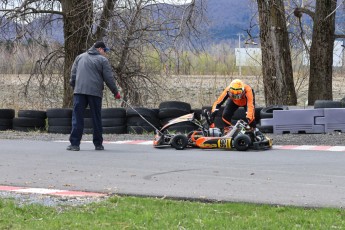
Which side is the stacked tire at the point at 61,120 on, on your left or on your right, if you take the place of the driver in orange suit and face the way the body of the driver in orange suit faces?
on your right

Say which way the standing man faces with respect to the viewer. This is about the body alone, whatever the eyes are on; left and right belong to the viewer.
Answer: facing away from the viewer and to the right of the viewer

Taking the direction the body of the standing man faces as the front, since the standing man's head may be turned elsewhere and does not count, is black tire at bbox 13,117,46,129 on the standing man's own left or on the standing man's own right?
on the standing man's own left

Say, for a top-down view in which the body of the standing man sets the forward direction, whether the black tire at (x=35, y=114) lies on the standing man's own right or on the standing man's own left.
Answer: on the standing man's own left

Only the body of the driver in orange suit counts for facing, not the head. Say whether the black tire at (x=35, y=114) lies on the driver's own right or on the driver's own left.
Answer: on the driver's own right

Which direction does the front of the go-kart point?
to the viewer's left

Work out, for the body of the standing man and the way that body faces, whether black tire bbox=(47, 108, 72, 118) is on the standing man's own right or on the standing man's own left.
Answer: on the standing man's own left

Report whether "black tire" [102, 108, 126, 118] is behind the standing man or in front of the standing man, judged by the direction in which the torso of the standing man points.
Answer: in front

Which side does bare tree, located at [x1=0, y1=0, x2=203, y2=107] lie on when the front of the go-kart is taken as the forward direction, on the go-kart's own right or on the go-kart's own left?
on the go-kart's own right
